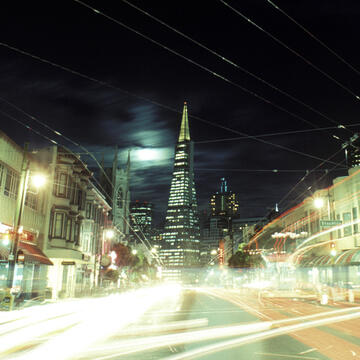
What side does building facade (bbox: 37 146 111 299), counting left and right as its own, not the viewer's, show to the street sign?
front

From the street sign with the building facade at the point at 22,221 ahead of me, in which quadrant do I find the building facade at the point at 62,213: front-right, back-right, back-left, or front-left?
front-right

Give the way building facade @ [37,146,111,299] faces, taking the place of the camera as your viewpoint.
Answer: facing the viewer and to the right of the viewer

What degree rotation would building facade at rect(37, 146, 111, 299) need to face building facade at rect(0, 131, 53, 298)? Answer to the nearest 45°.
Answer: approximately 45° to its right

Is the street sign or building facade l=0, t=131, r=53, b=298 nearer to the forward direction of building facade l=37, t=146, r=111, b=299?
the street sign
